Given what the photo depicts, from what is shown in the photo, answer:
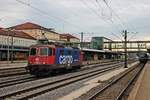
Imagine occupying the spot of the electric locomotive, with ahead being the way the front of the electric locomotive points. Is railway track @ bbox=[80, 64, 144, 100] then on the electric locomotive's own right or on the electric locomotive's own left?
on the electric locomotive's own left

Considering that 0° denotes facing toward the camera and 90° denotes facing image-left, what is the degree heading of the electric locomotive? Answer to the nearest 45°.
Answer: approximately 45°
